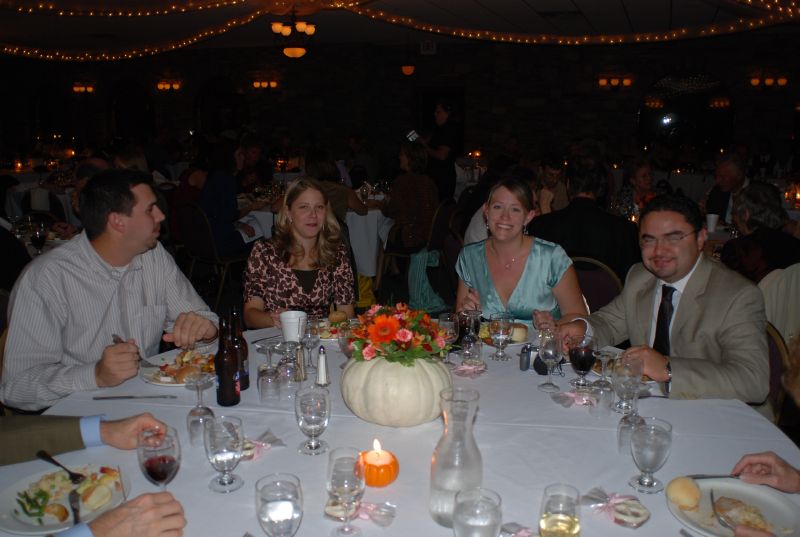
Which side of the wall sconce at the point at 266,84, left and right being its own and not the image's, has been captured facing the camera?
front

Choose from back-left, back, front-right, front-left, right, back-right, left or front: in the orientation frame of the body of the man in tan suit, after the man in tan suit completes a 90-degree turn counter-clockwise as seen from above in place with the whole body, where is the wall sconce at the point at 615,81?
back-left

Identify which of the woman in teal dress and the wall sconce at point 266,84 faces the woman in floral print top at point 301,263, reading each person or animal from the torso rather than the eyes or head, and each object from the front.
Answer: the wall sconce

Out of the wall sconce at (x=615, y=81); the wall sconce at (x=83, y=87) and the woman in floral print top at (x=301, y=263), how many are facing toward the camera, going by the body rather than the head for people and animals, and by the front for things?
3

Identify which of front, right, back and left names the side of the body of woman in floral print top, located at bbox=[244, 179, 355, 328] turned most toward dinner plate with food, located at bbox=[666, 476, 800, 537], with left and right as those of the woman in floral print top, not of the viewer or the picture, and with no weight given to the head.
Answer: front

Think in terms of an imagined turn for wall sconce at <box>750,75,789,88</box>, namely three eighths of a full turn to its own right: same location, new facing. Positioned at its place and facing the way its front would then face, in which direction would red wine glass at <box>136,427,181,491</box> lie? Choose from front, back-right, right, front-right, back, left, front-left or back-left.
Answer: back-left

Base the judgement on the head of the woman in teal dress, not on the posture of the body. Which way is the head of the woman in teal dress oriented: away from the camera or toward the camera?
toward the camera

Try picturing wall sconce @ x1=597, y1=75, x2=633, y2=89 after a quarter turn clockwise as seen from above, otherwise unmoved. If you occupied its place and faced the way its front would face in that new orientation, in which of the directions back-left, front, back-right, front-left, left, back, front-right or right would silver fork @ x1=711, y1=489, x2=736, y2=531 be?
left

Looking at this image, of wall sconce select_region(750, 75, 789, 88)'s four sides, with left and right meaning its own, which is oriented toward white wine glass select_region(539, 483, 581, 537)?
front

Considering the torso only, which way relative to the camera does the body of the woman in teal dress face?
toward the camera
